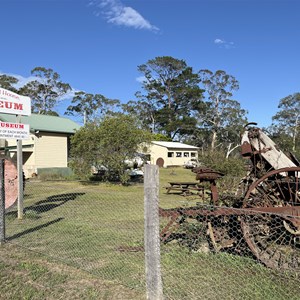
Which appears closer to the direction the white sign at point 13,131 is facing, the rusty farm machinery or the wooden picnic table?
the rusty farm machinery

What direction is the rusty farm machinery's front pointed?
to the viewer's left

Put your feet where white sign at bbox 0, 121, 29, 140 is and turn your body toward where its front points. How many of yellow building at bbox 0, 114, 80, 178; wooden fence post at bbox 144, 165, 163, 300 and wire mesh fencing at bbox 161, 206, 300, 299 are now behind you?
1

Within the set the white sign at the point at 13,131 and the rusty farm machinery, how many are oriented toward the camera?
1

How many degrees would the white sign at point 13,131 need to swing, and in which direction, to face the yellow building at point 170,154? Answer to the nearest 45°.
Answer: approximately 135° to its left

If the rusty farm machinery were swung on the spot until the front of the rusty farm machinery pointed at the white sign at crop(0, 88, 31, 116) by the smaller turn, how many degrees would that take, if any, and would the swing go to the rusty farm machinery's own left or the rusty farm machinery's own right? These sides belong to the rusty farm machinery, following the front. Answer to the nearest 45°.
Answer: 0° — it already faces it

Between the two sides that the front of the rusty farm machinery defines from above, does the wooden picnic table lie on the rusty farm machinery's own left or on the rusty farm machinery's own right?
on the rusty farm machinery's own right

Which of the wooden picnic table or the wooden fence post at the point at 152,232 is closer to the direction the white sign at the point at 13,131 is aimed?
the wooden fence post

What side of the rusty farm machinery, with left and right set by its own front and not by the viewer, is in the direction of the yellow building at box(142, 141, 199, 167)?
right

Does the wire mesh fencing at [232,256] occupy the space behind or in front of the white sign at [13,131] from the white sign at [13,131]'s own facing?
in front

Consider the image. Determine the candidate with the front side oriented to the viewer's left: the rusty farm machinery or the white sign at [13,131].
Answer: the rusty farm machinery

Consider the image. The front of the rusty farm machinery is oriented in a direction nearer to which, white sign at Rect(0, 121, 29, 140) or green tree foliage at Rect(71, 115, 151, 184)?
the white sign

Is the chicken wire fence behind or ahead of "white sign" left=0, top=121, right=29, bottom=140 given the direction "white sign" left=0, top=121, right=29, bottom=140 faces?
ahead

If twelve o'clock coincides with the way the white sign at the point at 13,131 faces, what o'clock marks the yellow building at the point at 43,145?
The yellow building is roughly at 6 o'clock from the white sign.

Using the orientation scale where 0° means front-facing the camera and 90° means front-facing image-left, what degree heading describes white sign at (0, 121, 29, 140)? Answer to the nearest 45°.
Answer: approximately 0°
